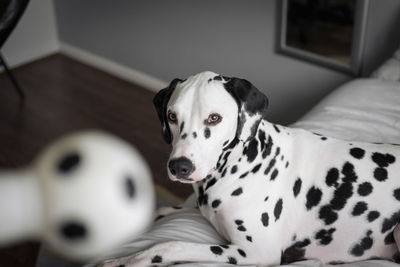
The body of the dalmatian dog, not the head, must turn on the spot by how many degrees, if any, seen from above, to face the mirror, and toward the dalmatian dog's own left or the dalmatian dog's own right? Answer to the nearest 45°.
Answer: approximately 90° to the dalmatian dog's own right

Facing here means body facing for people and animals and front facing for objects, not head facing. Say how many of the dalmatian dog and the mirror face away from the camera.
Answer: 0

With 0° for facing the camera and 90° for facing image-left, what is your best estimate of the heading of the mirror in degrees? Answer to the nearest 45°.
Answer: approximately 45°

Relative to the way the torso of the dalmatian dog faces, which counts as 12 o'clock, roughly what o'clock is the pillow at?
The pillow is roughly at 4 o'clock from the dalmatian dog.

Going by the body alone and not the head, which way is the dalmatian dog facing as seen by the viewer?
to the viewer's left
